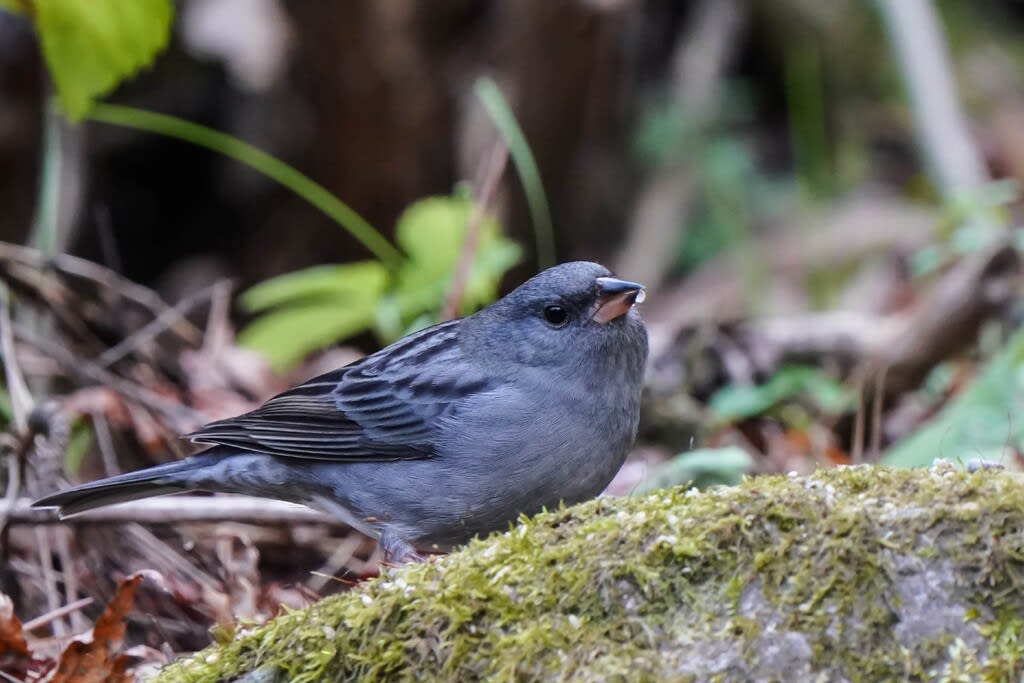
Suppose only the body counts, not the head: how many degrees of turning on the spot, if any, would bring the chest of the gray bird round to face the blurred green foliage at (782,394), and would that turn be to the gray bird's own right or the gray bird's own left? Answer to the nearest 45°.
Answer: approximately 45° to the gray bird's own left

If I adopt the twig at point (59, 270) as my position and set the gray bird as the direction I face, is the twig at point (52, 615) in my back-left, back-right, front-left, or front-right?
front-right

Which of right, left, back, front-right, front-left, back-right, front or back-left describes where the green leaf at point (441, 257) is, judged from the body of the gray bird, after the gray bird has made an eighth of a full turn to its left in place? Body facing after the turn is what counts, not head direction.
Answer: front-left

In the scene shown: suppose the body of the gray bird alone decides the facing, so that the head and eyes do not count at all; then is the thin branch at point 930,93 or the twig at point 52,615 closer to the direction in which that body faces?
the thin branch

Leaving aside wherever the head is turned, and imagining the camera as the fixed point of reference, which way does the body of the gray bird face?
to the viewer's right

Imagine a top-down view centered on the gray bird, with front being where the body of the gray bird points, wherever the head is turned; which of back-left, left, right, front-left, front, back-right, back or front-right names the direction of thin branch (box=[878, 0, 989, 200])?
front-left

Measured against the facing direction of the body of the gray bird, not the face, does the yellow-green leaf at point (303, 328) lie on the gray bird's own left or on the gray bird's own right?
on the gray bird's own left

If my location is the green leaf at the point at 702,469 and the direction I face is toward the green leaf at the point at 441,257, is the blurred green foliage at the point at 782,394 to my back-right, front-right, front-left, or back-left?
front-right

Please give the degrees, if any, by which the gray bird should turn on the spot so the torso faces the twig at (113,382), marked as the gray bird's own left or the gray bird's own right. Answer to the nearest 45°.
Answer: approximately 135° to the gray bird's own left

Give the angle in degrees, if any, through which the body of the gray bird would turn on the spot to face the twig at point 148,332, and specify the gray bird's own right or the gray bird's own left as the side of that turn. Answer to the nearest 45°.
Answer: approximately 135° to the gray bird's own left

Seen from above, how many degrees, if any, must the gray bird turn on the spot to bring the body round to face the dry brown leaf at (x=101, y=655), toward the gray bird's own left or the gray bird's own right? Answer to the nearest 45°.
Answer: approximately 135° to the gray bird's own right

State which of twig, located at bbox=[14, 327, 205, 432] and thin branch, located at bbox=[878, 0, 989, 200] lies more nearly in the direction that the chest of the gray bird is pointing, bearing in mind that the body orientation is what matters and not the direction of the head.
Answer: the thin branch

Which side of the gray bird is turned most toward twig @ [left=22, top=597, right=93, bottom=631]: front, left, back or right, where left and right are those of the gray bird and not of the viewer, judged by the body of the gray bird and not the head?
back
